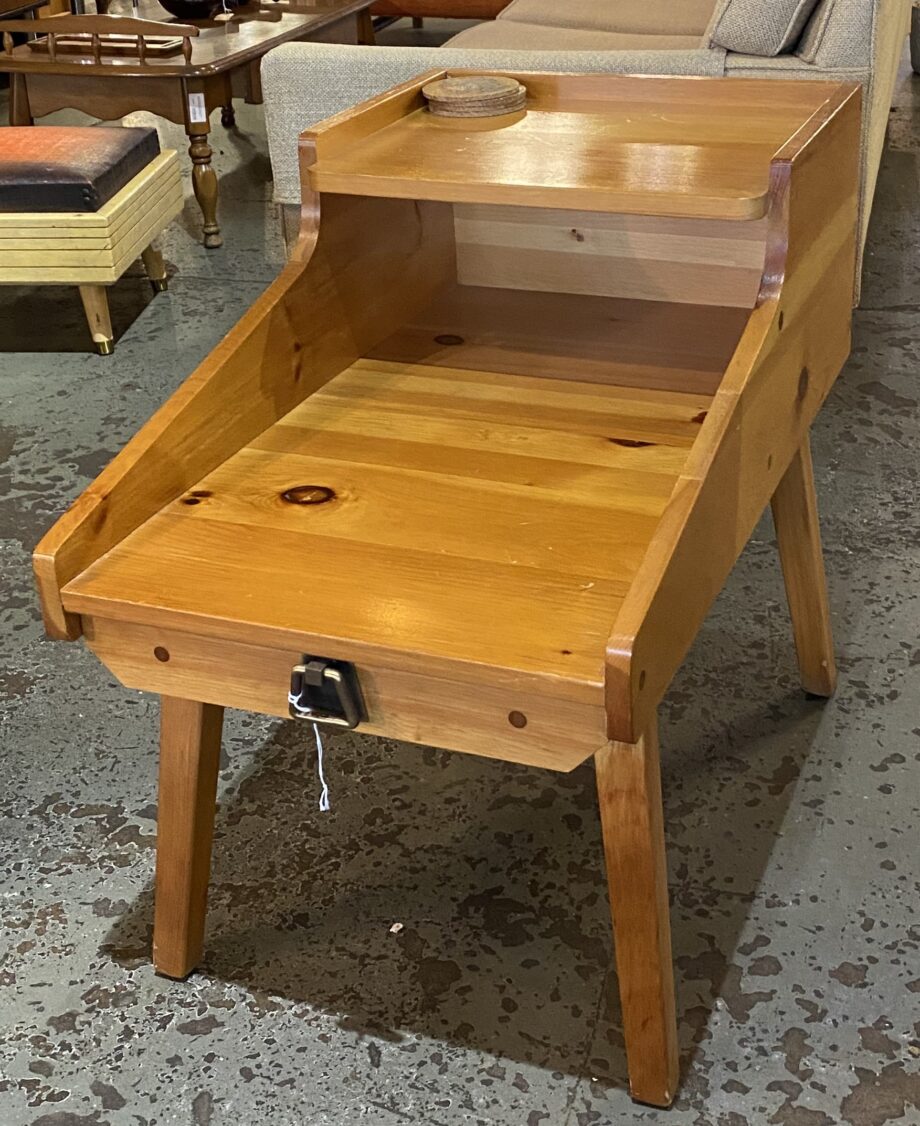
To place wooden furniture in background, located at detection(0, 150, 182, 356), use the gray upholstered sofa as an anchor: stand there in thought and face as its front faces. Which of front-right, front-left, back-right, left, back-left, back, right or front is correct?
front

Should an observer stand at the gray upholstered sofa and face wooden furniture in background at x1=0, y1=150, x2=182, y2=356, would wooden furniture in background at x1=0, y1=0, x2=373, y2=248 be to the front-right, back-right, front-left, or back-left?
front-right

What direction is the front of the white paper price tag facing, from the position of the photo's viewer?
facing the viewer

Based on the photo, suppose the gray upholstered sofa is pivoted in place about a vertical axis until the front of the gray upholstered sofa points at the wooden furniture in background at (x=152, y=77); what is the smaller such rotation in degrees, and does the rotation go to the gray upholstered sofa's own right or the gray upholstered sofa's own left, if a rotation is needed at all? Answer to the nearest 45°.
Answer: approximately 45° to the gray upholstered sofa's own right

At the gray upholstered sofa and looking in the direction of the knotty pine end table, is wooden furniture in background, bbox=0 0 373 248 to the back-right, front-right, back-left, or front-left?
back-right

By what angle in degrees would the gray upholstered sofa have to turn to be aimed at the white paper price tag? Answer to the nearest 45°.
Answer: approximately 45° to its right
